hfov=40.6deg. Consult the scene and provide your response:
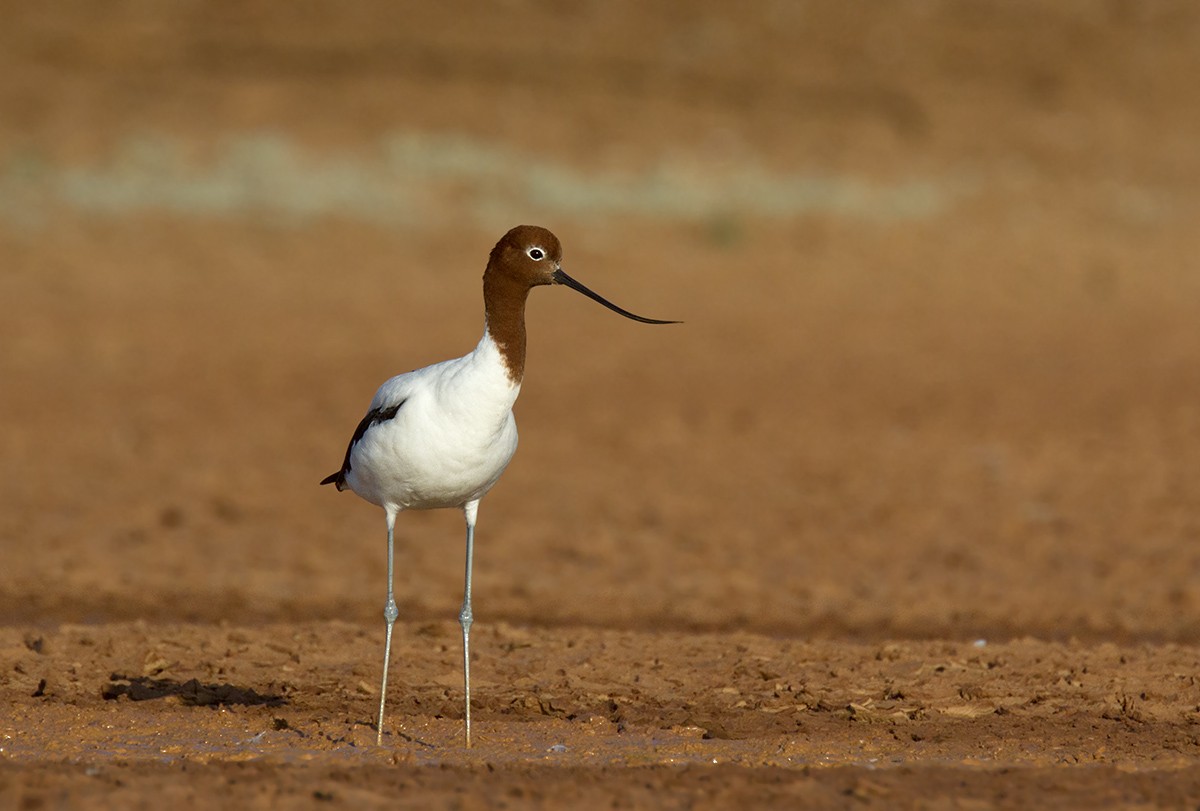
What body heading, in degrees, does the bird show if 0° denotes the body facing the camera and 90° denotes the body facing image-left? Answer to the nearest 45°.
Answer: approximately 315°
